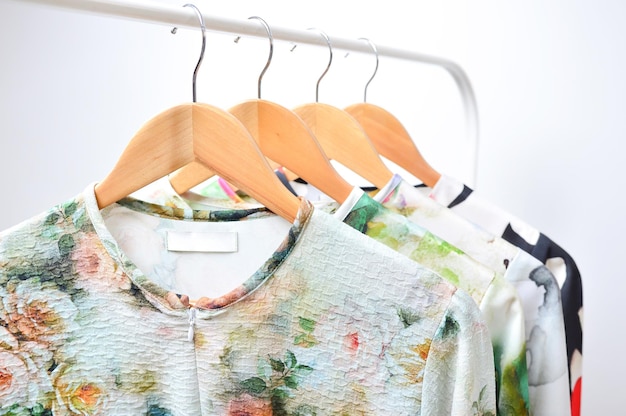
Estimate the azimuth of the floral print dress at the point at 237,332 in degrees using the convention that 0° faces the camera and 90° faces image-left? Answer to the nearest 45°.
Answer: approximately 0°
